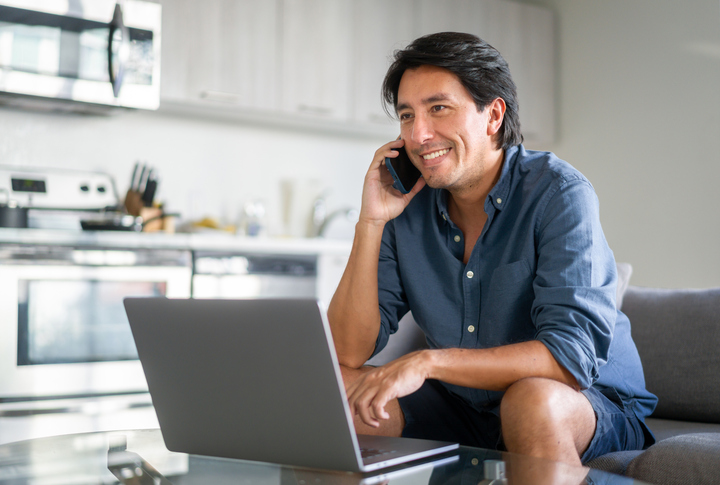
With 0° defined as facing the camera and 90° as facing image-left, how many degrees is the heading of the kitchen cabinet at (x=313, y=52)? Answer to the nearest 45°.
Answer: approximately 315°

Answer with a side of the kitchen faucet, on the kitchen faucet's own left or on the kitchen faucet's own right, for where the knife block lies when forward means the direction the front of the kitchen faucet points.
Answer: on the kitchen faucet's own right

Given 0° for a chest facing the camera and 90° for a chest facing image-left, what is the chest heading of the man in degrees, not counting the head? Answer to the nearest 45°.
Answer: approximately 45°

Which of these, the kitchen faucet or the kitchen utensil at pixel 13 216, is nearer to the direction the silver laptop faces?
the kitchen faucet

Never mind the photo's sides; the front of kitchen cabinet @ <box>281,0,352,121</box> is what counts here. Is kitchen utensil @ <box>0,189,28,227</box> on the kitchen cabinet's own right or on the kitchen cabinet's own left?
on the kitchen cabinet's own right

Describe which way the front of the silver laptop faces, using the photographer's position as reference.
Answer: facing away from the viewer and to the right of the viewer

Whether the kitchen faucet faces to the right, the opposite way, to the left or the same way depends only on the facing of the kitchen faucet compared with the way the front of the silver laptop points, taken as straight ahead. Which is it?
to the right
